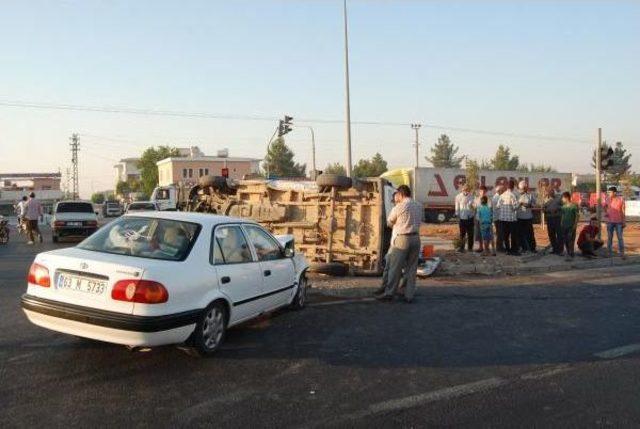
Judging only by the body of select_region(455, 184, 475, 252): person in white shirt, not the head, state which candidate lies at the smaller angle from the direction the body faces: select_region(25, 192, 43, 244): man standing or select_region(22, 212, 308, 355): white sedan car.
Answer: the white sedan car

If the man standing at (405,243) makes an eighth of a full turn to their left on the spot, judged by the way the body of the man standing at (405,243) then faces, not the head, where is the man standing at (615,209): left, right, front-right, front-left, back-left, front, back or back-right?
back-right

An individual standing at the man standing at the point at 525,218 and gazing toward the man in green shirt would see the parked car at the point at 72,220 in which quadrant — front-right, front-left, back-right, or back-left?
back-left

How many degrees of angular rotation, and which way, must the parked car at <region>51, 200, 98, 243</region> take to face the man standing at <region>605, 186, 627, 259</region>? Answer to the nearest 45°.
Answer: approximately 135° to its right

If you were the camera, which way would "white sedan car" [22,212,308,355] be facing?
facing away from the viewer and to the right of the viewer

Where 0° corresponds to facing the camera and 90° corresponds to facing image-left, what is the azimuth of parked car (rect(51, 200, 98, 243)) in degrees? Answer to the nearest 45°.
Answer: approximately 180°

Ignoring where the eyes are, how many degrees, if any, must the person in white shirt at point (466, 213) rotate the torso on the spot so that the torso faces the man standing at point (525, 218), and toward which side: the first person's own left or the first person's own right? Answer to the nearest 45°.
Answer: approximately 90° to the first person's own left

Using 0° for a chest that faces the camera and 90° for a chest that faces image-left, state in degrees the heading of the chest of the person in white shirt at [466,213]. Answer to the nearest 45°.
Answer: approximately 0°

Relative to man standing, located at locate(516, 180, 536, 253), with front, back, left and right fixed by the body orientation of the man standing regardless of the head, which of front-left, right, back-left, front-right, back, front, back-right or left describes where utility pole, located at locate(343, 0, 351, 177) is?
right

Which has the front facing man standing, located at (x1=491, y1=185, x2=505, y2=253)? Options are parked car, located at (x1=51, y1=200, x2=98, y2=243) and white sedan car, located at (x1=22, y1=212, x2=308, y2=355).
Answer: the white sedan car

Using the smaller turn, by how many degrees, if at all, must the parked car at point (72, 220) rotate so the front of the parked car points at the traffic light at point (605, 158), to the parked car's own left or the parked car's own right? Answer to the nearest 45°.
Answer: approximately 135° to the parked car's own right

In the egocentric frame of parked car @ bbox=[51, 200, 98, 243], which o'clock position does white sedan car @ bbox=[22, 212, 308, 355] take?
The white sedan car is roughly at 6 o'clock from the parked car.

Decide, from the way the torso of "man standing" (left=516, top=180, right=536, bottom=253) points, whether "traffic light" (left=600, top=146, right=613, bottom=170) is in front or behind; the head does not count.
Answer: behind
